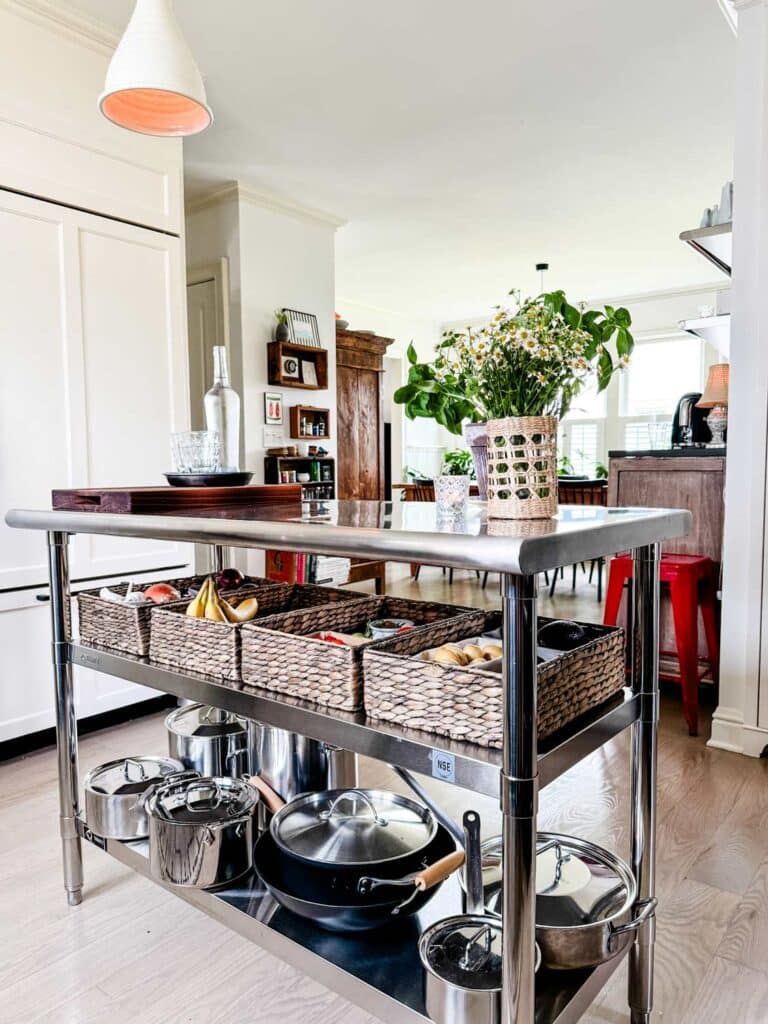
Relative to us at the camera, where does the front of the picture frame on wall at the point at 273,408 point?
facing the viewer and to the right of the viewer

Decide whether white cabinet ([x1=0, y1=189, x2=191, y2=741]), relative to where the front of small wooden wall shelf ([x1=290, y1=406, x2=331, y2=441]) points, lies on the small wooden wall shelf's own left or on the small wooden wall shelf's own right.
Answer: on the small wooden wall shelf's own right

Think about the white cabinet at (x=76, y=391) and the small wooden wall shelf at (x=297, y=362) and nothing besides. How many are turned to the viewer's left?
0

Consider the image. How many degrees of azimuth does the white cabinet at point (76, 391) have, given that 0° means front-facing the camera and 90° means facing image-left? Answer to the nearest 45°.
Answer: approximately 315°

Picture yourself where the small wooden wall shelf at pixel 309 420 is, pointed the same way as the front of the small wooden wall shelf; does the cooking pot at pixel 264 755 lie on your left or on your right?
on your right

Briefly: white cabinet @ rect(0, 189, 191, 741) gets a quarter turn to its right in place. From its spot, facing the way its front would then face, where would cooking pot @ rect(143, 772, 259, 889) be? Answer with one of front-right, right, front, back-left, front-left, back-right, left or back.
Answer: front-left

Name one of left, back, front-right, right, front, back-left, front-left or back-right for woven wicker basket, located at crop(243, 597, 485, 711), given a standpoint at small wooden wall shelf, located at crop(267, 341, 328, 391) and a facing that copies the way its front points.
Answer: front-right

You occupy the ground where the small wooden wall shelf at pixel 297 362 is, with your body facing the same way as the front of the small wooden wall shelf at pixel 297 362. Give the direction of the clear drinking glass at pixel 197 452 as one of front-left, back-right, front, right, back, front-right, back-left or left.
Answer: front-right
